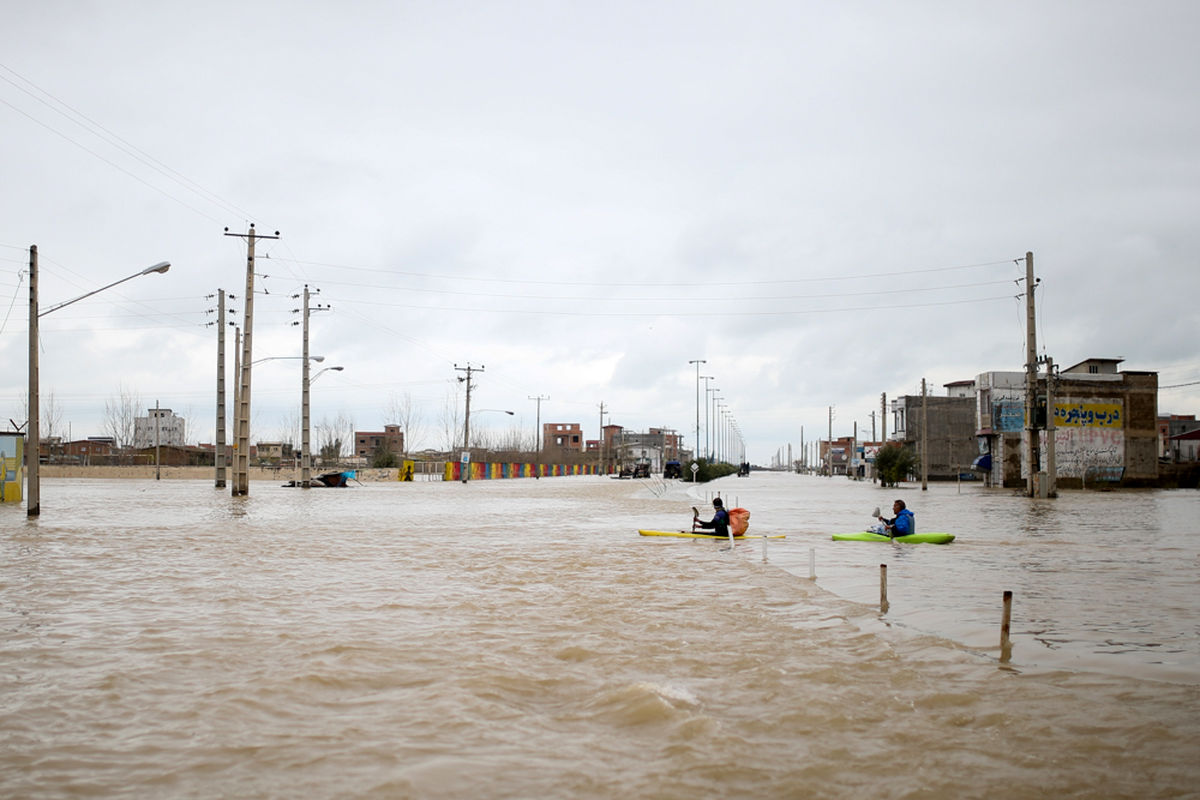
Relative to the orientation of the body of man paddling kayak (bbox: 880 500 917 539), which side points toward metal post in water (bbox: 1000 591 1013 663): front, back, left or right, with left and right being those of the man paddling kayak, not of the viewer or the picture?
left

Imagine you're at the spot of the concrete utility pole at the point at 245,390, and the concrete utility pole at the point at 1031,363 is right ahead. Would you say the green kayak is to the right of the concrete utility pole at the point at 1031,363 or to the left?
right

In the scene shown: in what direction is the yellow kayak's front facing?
to the viewer's left

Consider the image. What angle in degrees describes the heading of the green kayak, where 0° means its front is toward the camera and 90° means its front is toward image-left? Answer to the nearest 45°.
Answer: approximately 90°

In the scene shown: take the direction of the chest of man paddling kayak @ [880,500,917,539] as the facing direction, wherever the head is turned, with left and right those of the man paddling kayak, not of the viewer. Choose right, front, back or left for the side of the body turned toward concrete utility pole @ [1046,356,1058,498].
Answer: right

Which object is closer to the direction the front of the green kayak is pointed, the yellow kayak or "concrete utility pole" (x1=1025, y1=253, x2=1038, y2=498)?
the yellow kayak

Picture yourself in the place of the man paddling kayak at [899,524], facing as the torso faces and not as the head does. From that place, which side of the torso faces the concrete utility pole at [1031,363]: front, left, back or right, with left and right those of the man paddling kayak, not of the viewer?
right

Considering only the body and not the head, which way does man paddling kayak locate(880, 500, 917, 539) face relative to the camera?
to the viewer's left

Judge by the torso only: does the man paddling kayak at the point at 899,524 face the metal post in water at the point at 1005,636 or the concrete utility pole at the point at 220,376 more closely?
the concrete utility pole
